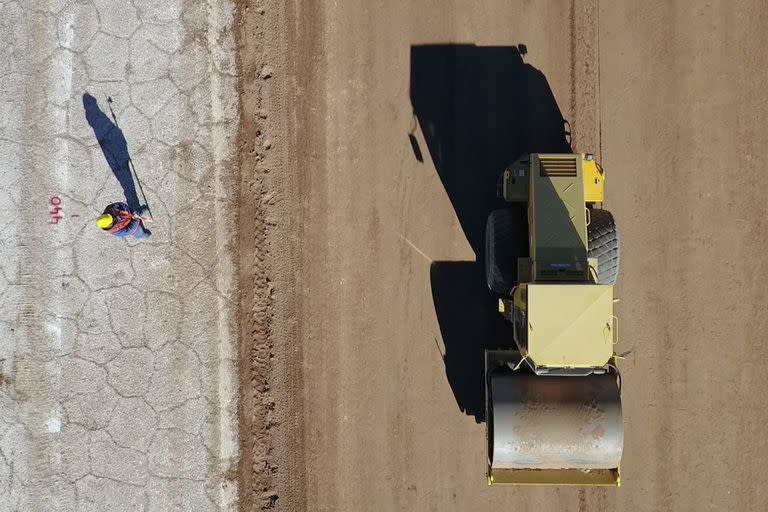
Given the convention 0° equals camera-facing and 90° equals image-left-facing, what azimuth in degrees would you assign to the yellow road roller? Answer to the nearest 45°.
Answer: approximately 0°

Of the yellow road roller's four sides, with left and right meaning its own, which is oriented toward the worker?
right
